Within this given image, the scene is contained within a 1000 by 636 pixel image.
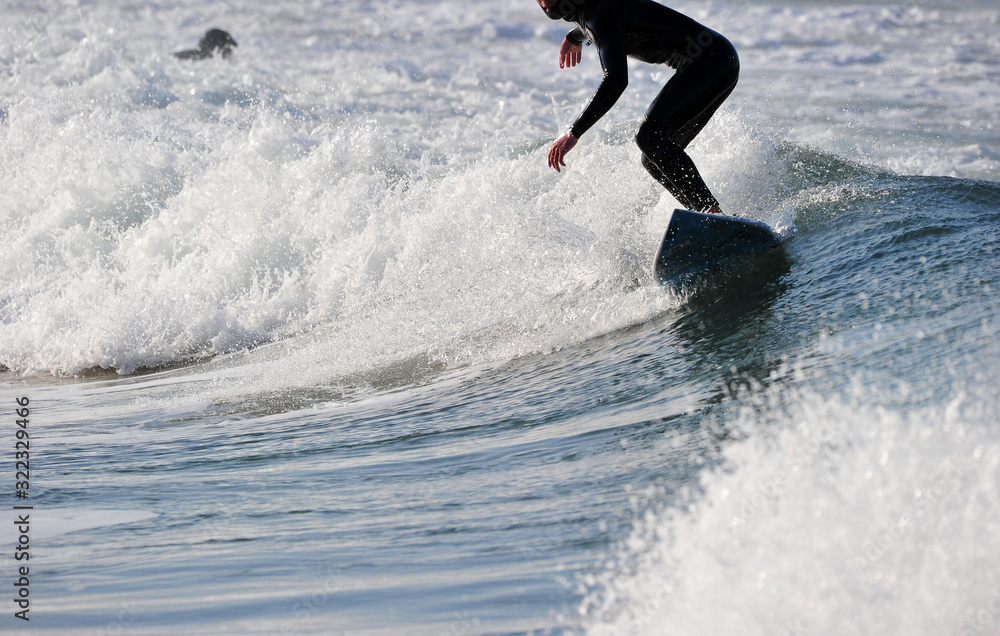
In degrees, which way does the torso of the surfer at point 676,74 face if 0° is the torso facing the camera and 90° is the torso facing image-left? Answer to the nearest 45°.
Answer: approximately 90°
